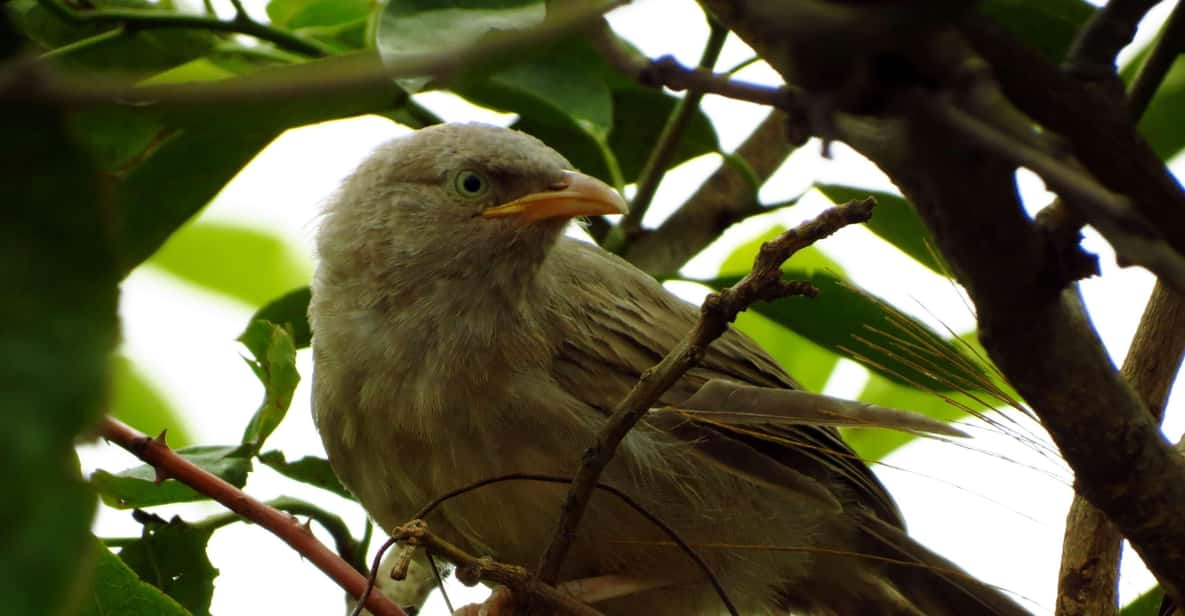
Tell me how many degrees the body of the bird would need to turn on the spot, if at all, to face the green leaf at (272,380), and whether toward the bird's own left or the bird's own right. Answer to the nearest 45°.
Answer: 0° — it already faces it

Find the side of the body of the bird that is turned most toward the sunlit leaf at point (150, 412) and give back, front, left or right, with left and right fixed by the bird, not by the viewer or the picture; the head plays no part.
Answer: right

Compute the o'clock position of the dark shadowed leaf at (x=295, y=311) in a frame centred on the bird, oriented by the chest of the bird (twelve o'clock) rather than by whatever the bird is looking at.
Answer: The dark shadowed leaf is roughly at 2 o'clock from the bird.

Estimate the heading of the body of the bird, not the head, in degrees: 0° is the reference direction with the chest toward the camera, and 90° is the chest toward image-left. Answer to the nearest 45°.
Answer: approximately 45°

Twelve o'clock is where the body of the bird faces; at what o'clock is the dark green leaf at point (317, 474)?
The dark green leaf is roughly at 2 o'clock from the bird.

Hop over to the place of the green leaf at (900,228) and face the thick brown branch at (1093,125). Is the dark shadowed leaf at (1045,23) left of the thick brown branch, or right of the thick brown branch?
left

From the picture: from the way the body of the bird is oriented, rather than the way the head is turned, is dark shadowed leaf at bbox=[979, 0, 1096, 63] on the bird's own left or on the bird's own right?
on the bird's own left

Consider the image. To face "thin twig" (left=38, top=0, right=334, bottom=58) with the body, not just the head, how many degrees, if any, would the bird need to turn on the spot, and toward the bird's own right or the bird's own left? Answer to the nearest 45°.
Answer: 0° — it already faces it

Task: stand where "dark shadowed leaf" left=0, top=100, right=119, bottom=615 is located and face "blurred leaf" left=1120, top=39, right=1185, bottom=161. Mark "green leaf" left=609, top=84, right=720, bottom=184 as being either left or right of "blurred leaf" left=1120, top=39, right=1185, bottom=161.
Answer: left

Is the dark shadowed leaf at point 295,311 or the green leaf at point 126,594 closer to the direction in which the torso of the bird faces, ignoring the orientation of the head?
the green leaf
